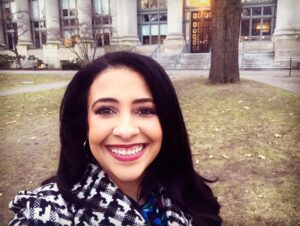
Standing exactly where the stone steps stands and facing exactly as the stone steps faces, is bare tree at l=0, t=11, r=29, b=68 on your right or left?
on your right

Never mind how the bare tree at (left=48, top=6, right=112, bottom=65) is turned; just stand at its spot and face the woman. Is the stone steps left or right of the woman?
left

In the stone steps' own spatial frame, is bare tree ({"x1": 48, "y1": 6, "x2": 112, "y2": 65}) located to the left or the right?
on its right

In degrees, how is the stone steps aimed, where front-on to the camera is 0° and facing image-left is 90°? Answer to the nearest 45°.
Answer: approximately 0°

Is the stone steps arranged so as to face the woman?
yes
